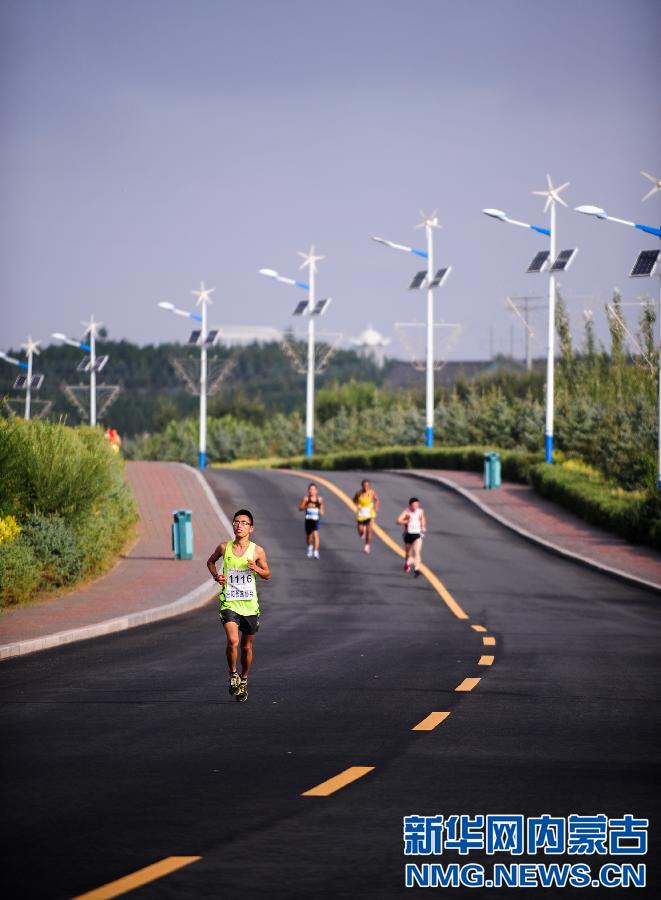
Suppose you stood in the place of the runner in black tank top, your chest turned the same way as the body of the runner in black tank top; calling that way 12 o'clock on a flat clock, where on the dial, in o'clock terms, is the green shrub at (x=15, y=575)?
The green shrub is roughly at 1 o'clock from the runner in black tank top.

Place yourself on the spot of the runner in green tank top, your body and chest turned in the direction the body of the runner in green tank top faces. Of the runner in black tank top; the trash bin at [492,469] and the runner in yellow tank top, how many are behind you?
3

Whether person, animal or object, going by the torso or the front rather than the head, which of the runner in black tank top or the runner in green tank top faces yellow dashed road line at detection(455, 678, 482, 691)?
the runner in black tank top

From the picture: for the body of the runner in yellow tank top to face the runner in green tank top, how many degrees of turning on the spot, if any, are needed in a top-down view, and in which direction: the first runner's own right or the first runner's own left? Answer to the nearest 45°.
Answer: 0° — they already face them

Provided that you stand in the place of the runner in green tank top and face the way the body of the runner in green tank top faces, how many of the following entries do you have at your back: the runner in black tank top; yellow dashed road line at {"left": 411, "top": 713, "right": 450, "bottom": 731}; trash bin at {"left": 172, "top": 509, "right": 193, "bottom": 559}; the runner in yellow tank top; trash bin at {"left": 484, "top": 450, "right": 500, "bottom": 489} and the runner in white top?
5

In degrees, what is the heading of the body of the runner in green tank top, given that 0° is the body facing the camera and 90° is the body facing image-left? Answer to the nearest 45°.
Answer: approximately 0°

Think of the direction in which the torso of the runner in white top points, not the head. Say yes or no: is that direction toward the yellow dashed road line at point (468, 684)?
yes

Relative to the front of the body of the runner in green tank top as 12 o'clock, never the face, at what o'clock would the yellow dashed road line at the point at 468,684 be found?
The yellow dashed road line is roughly at 8 o'clock from the runner in green tank top.
